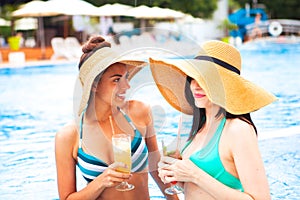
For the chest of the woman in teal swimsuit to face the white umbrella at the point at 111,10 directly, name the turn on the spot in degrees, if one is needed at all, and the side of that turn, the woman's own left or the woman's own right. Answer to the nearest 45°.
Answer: approximately 135° to the woman's own right

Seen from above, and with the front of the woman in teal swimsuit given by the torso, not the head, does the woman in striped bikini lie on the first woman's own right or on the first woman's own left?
on the first woman's own right

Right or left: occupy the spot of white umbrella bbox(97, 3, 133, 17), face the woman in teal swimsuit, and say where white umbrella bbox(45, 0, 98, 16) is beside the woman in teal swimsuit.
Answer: right

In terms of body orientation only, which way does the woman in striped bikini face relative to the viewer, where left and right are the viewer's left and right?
facing the viewer and to the right of the viewer

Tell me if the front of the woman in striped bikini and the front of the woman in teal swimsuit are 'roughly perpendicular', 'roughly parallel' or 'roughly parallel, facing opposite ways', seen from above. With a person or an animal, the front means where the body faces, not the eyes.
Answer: roughly perpendicular

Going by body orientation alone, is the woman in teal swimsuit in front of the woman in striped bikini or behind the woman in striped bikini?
in front

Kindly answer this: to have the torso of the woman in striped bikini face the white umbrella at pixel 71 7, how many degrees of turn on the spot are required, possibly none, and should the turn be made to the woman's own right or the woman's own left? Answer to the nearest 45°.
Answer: approximately 135° to the woman's own left

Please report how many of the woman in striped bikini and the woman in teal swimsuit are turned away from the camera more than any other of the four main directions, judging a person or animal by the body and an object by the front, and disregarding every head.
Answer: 0

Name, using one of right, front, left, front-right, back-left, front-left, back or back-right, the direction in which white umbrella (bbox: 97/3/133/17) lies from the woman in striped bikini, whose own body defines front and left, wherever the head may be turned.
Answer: back-left

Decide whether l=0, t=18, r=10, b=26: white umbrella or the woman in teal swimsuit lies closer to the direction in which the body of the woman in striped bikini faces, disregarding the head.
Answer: the woman in teal swimsuit

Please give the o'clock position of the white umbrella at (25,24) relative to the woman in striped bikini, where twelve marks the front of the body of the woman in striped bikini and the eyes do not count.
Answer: The white umbrella is roughly at 7 o'clock from the woman in striped bikini.

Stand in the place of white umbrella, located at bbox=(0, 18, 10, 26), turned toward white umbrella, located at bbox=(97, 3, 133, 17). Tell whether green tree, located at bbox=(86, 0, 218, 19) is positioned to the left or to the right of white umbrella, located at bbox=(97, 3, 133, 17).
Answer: left

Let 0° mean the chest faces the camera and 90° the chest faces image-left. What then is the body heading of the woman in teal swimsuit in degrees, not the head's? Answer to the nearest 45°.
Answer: approximately 45°
